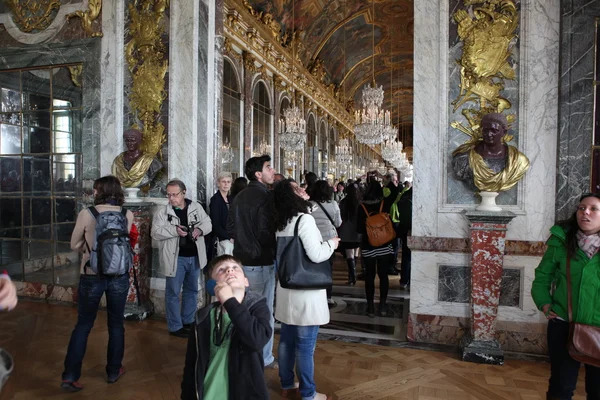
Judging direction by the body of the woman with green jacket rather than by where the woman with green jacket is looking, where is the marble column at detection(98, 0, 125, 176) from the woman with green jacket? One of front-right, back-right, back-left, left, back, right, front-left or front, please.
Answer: right

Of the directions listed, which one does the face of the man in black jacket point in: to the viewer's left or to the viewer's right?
to the viewer's right

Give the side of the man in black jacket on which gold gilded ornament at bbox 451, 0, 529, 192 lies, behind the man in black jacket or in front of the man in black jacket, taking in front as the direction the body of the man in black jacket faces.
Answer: in front

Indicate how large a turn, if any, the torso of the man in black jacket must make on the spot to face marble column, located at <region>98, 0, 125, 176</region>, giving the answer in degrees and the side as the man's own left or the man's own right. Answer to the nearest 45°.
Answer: approximately 90° to the man's own left

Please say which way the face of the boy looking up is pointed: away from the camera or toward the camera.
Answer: toward the camera

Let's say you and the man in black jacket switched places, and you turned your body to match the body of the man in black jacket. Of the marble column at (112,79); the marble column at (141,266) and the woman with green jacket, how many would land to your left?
2

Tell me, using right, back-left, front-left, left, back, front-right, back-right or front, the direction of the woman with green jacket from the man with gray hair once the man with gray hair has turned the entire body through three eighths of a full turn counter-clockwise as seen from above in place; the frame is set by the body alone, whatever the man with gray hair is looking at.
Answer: right

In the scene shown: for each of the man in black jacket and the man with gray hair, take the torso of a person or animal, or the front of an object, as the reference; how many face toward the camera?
1

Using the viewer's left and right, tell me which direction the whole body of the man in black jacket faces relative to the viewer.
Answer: facing away from the viewer and to the right of the viewer

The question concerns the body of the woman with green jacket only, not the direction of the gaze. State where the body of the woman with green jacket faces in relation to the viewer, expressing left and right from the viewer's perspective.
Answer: facing the viewer

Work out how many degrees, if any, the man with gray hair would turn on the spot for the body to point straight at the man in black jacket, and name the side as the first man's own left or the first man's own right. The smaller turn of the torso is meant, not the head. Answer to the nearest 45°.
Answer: approximately 45° to the first man's own left

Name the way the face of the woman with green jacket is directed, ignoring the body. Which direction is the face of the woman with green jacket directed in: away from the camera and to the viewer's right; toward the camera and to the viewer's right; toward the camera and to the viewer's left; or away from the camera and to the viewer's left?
toward the camera and to the viewer's left

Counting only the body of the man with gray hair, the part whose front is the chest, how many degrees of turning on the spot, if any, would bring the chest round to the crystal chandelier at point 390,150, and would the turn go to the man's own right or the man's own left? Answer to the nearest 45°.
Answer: approximately 135° to the man's own left

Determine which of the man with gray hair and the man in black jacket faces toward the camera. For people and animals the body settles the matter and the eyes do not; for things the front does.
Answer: the man with gray hair

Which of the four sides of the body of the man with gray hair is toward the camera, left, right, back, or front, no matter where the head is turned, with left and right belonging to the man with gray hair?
front

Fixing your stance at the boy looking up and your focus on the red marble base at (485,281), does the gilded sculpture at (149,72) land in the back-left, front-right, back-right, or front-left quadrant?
front-left
